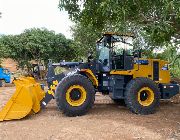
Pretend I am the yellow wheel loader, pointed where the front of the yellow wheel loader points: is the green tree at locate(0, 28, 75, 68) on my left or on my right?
on my right

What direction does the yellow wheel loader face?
to the viewer's left
